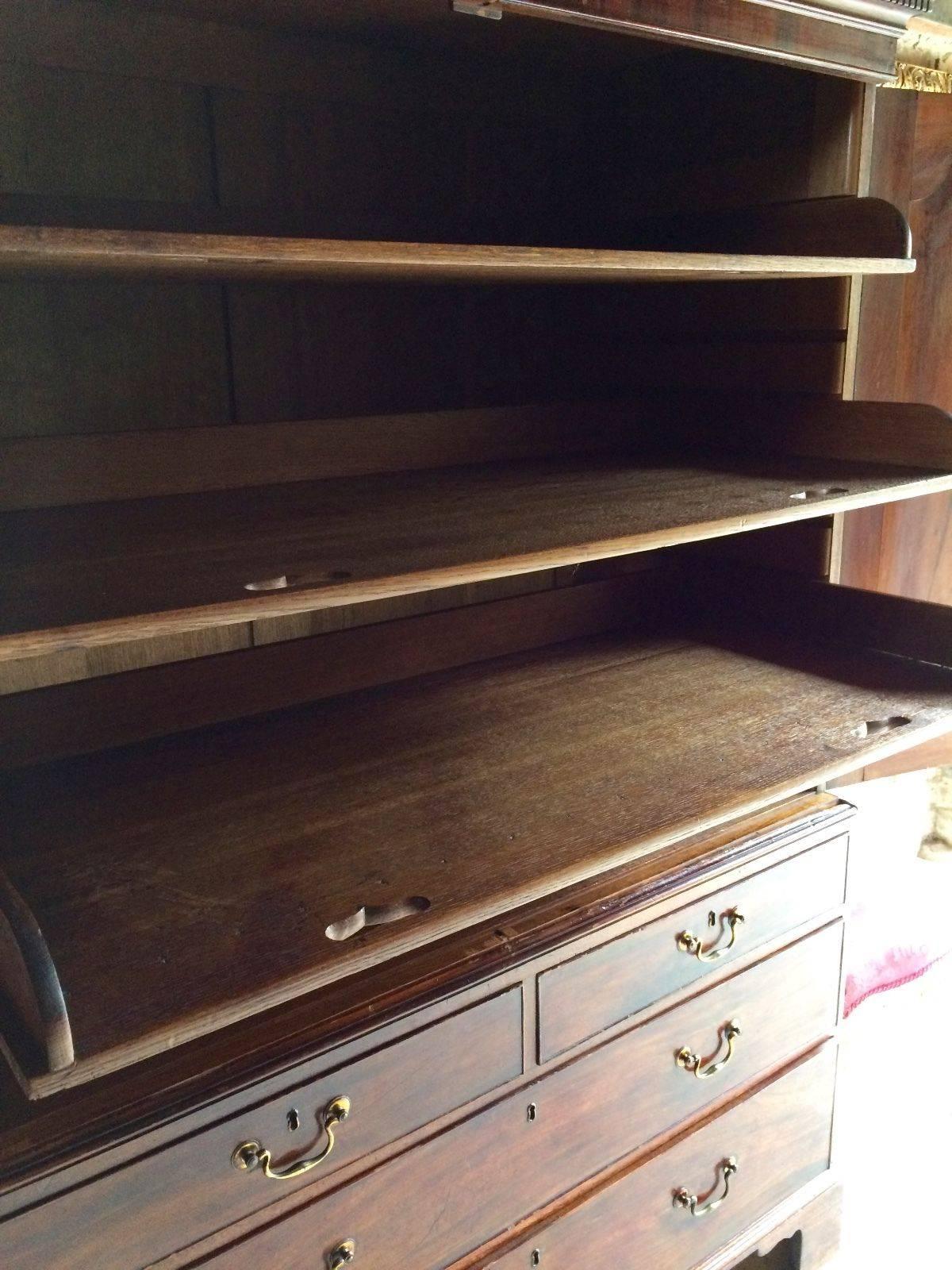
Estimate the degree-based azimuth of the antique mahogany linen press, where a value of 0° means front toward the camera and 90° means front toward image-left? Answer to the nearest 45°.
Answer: approximately 315°

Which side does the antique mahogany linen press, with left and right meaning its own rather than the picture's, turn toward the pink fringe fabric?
left
